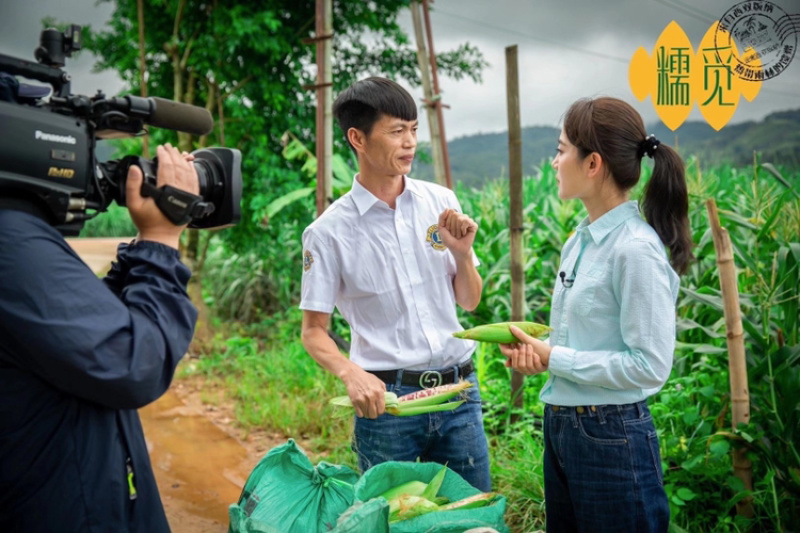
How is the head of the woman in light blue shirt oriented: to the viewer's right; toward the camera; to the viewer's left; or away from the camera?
to the viewer's left

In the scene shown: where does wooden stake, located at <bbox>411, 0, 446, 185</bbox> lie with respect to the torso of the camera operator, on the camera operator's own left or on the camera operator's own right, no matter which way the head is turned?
on the camera operator's own left

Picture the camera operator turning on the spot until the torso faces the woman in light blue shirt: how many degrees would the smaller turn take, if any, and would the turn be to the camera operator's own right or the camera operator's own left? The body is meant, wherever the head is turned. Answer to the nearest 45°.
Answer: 0° — they already face them

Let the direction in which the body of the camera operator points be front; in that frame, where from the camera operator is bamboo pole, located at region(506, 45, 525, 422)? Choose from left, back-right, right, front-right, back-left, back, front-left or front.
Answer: front-left

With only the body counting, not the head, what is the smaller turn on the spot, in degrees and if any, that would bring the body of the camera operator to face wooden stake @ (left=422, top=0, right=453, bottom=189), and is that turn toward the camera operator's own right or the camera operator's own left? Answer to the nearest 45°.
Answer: approximately 45° to the camera operator's own left

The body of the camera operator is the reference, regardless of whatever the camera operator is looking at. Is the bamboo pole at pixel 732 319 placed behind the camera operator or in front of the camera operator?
in front

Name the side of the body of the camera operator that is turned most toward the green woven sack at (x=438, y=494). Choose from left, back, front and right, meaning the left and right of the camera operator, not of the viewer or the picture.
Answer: front

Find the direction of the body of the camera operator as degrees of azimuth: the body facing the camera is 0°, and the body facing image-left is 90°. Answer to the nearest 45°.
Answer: approximately 270°

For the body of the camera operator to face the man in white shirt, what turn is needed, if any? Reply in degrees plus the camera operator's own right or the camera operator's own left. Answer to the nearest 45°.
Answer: approximately 45° to the camera operator's own left
